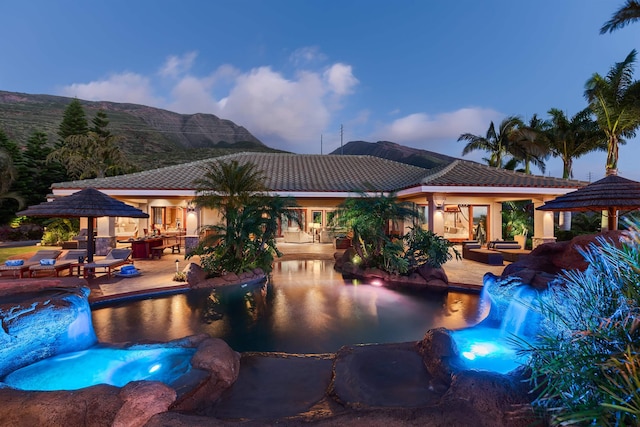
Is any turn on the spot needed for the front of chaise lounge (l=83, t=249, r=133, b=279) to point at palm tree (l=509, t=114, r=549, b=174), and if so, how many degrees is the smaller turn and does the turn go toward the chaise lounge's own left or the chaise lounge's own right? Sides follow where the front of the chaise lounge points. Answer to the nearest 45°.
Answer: approximately 135° to the chaise lounge's own left

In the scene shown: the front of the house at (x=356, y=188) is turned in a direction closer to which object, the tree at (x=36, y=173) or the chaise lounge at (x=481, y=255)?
the chaise lounge

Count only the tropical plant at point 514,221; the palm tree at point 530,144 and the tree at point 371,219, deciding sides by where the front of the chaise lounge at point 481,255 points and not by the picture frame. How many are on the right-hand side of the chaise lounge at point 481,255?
1

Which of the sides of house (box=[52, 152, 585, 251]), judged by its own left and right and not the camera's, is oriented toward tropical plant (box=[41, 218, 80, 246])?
right

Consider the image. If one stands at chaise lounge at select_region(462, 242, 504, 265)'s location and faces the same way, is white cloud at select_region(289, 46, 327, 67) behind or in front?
behind

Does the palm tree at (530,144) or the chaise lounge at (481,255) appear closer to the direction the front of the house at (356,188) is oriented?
the chaise lounge

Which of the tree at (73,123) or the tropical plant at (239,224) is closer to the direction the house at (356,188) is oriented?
the tropical plant

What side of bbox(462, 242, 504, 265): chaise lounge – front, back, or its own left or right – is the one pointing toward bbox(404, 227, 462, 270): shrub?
right

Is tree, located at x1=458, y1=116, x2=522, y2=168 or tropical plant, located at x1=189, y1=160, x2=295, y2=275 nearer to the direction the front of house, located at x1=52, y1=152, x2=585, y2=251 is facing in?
the tropical plant
